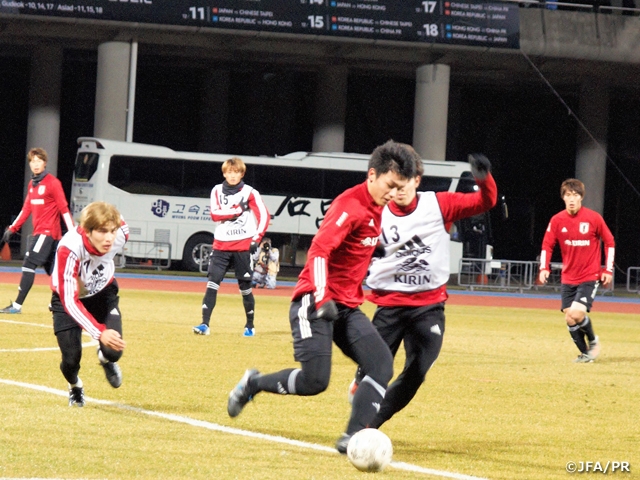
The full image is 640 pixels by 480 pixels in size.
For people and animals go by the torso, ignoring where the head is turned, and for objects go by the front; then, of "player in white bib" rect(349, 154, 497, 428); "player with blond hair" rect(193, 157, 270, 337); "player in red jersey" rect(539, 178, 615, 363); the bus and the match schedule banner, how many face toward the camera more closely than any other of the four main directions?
4

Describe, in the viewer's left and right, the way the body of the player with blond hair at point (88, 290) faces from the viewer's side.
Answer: facing the viewer and to the right of the viewer

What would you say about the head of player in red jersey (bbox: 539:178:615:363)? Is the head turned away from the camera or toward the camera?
toward the camera

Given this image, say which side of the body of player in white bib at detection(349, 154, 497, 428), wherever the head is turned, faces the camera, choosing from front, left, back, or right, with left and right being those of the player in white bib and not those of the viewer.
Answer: front

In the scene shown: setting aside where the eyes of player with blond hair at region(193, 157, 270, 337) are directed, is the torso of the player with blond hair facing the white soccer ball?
yes

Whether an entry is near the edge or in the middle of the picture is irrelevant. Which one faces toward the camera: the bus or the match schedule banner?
the match schedule banner

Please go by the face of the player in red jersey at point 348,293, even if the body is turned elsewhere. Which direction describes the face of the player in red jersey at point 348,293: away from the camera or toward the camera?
toward the camera

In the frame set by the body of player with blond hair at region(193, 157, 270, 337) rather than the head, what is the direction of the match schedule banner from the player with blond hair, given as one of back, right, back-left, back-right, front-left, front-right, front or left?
back

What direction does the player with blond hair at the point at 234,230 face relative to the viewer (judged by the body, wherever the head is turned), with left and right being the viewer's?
facing the viewer

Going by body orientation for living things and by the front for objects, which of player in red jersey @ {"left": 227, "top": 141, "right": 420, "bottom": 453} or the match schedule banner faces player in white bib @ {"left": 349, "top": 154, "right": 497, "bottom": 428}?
the match schedule banner

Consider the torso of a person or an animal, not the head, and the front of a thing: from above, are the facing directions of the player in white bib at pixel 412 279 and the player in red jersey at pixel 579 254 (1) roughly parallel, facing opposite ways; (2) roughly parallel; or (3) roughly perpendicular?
roughly parallel

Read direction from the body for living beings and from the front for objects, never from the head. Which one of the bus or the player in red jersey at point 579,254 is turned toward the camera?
the player in red jersey
